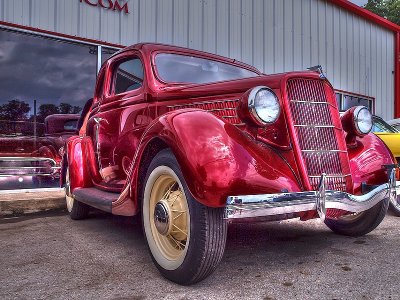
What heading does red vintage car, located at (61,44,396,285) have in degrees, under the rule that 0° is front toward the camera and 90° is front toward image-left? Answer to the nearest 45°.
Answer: approximately 315°

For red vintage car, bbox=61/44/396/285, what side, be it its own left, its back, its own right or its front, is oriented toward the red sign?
back
